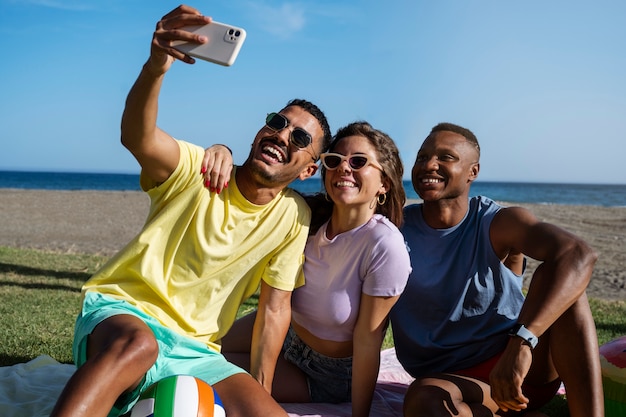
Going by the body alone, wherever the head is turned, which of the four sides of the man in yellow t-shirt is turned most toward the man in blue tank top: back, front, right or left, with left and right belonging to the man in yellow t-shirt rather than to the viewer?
left

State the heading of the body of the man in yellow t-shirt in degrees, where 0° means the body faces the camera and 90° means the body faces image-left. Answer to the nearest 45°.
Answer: approximately 0°

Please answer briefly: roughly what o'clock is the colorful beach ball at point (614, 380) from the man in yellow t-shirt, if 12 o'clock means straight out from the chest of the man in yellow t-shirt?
The colorful beach ball is roughly at 9 o'clock from the man in yellow t-shirt.
